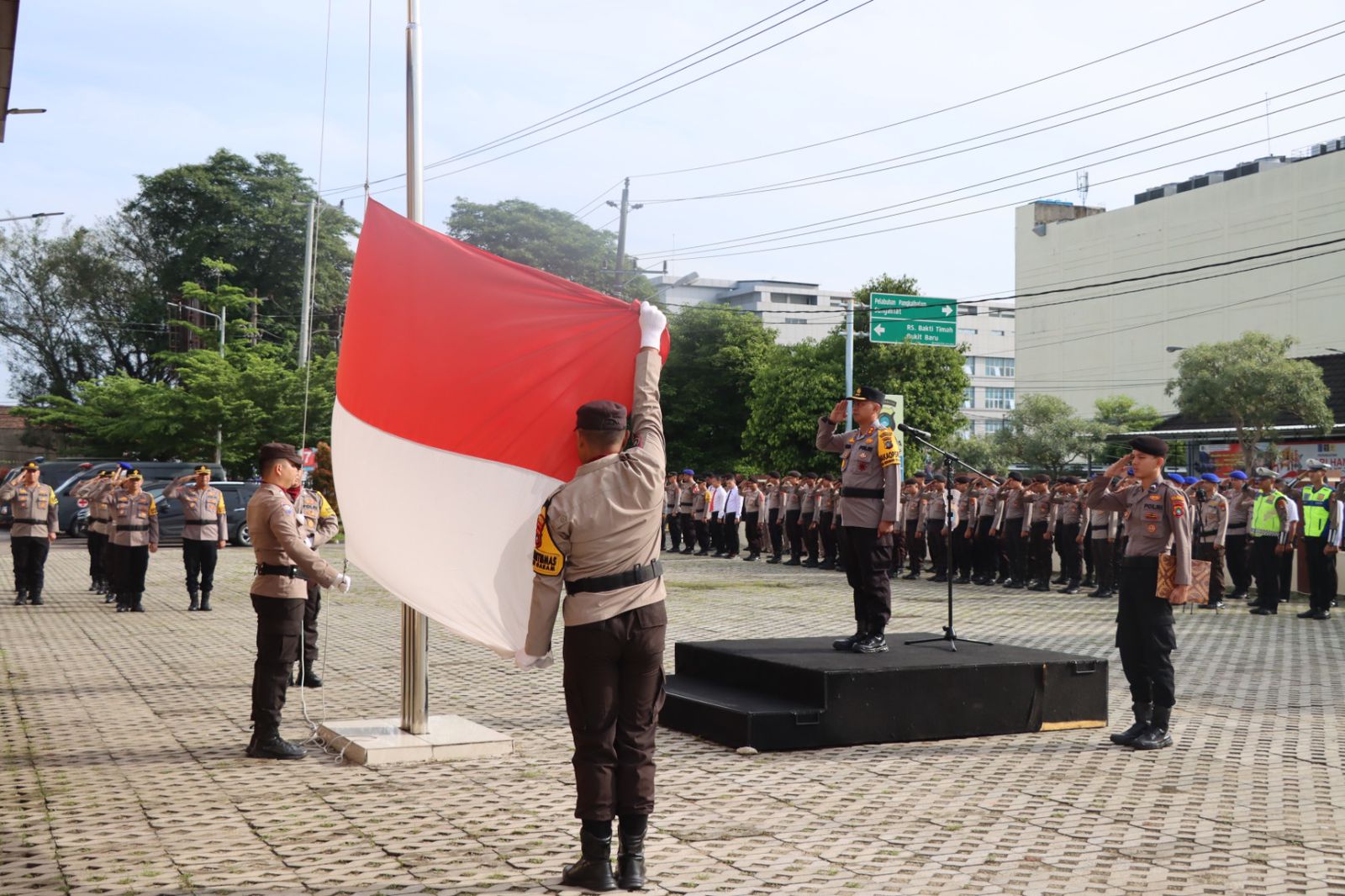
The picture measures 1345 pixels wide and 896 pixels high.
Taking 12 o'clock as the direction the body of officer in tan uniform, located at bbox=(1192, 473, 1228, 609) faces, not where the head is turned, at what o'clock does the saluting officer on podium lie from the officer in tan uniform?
The saluting officer on podium is roughly at 11 o'clock from the officer in tan uniform.

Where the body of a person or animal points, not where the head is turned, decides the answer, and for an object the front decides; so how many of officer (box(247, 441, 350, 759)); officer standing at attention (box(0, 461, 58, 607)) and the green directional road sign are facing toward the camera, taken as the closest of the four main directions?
2

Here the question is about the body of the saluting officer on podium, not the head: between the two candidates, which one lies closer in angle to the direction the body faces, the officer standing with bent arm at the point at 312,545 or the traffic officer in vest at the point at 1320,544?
the officer standing with bent arm

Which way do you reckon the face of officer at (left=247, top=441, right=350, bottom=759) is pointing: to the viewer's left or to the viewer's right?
to the viewer's right

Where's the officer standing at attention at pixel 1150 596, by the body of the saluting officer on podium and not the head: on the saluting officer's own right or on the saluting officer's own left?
on the saluting officer's own left

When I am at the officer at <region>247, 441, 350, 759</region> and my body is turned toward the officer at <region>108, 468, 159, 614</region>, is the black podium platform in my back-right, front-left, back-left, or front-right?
back-right

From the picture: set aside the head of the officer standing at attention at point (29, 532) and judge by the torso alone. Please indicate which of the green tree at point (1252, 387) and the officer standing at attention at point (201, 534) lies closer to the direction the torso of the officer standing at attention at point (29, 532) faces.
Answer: the officer standing at attention

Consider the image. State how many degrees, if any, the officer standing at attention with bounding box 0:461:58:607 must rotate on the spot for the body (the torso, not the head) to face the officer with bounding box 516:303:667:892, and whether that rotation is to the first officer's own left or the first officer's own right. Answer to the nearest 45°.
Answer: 0° — they already face them

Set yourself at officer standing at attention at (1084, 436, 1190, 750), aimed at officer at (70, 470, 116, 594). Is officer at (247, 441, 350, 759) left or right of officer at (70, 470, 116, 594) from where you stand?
left

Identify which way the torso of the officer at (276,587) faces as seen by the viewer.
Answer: to the viewer's right

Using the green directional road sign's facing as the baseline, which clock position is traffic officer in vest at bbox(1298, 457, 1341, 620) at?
The traffic officer in vest is roughly at 11 o'clock from the green directional road sign.
